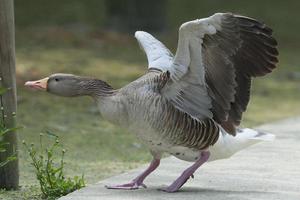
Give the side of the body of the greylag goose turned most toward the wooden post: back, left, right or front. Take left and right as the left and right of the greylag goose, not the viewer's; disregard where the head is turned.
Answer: front

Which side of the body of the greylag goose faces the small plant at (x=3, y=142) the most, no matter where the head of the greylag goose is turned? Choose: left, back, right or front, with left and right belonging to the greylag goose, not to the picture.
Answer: front

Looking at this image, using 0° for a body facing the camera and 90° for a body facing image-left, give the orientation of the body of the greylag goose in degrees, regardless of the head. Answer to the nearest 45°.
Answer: approximately 90°
